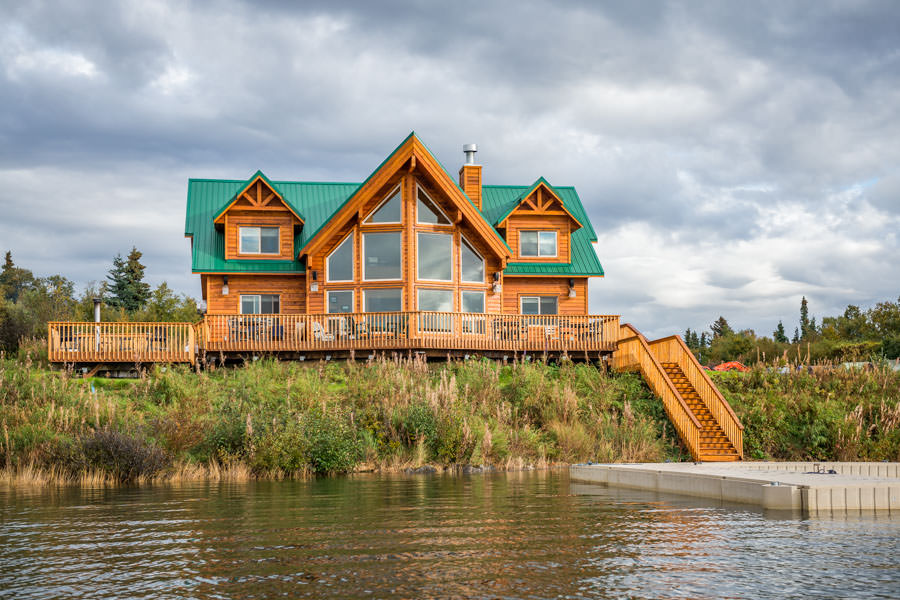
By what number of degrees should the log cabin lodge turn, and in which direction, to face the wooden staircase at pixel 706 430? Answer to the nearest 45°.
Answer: approximately 45° to its left

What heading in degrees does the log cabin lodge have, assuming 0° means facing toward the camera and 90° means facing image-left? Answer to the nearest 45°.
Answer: approximately 0°

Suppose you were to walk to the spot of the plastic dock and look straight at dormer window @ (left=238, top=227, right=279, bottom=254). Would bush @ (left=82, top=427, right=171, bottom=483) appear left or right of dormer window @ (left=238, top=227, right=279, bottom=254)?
left

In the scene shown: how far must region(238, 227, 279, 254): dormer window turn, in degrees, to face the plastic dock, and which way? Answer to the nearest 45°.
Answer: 0° — it already faces it
